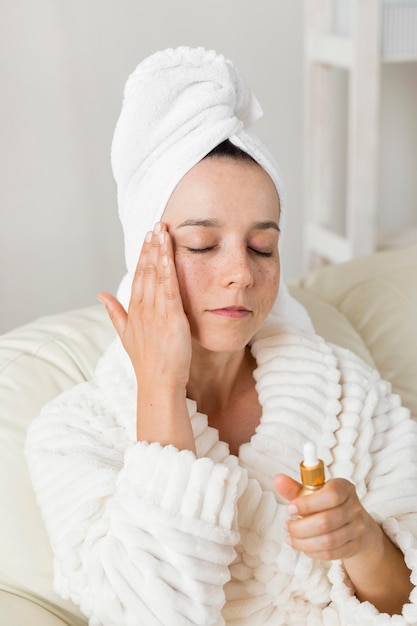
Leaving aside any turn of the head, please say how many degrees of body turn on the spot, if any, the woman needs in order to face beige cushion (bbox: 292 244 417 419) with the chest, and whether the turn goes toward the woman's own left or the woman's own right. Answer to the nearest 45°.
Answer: approximately 135° to the woman's own left

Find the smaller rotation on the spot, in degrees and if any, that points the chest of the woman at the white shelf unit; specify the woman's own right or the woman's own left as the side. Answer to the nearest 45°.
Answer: approximately 180°

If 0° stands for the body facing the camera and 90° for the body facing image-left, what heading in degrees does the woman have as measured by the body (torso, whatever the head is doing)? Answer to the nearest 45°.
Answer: approximately 0°
